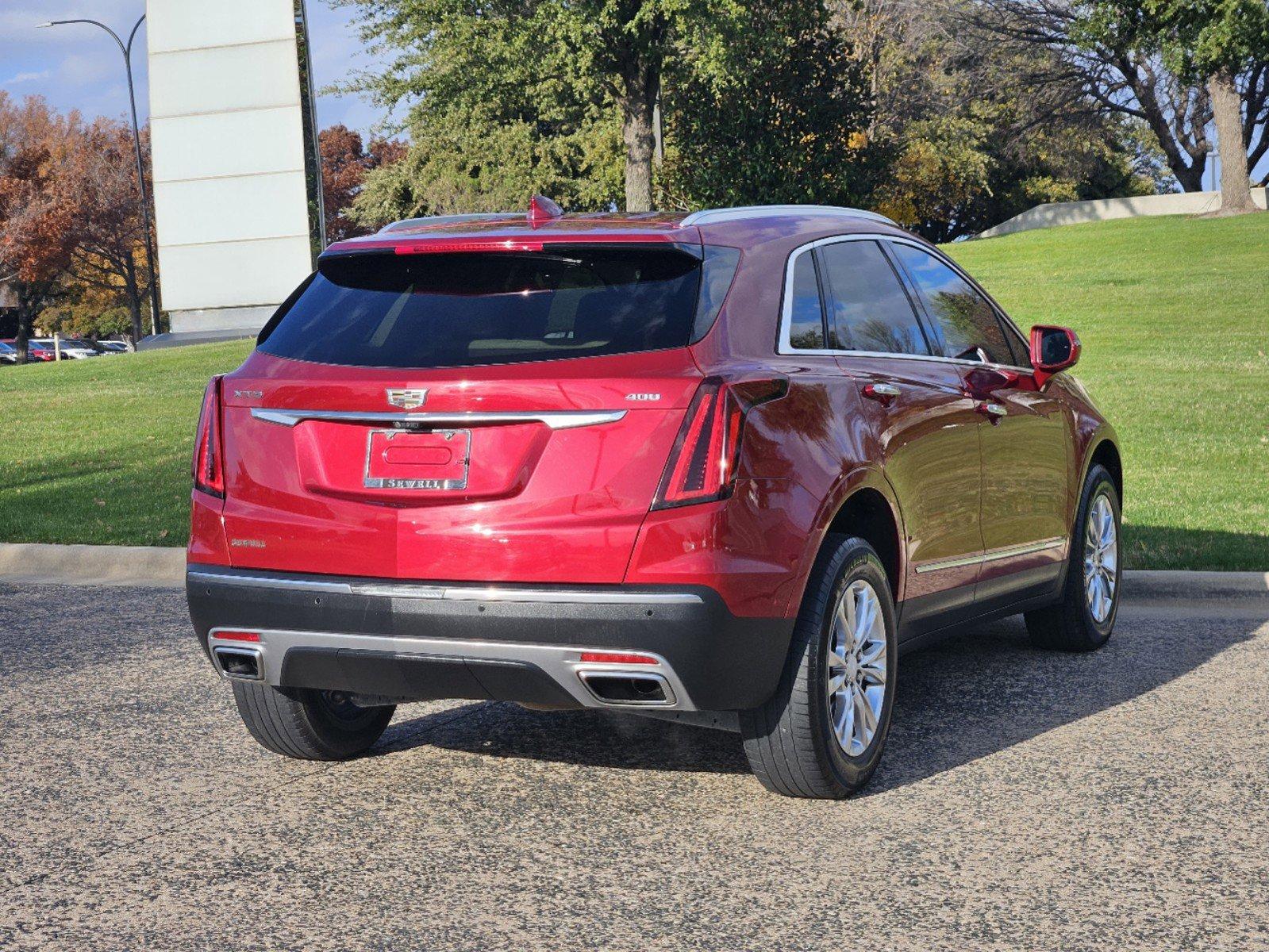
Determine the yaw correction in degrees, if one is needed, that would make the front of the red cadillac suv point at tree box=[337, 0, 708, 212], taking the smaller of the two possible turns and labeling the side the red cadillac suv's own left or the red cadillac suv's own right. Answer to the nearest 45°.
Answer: approximately 45° to the red cadillac suv's own left

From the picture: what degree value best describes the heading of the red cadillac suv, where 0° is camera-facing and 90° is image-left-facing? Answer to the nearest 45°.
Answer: approximately 225°

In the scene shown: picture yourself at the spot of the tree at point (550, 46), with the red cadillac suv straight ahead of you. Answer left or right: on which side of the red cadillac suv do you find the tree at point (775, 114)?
left

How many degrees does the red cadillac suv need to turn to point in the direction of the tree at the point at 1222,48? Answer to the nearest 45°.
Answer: approximately 45° to its left

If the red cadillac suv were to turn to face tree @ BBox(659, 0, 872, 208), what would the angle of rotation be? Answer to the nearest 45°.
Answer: approximately 45° to its left
